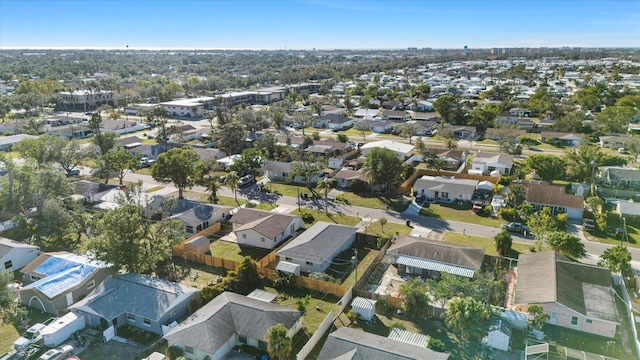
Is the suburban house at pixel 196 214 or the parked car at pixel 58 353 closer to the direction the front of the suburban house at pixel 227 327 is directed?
the parked car

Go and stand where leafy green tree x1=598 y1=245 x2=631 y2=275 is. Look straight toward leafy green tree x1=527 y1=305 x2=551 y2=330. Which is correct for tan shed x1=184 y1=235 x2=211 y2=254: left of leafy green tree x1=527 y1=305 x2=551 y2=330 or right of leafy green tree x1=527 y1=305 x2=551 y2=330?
right

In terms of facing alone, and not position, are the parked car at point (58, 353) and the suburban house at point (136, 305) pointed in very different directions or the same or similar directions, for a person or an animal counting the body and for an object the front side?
very different directions

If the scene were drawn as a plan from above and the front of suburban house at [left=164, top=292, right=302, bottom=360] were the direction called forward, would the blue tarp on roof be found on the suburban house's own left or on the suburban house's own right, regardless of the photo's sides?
on the suburban house's own right

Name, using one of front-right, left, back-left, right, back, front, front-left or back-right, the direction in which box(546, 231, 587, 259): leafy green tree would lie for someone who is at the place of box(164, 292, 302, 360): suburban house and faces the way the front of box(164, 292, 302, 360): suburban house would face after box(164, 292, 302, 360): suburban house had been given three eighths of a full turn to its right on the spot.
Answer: right
